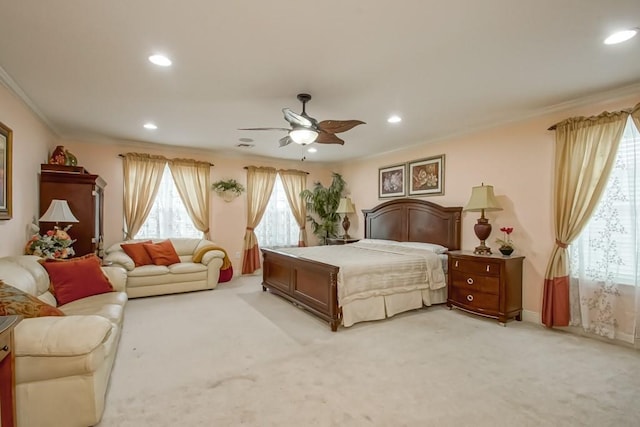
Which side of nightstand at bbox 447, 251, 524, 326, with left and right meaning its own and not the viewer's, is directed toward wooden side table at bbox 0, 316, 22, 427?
front

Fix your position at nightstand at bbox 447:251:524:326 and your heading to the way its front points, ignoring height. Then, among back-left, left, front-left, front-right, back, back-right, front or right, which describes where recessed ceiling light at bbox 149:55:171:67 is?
front

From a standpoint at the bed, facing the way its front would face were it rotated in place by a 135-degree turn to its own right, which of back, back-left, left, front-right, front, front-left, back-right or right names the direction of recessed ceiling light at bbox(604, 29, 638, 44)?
back-right

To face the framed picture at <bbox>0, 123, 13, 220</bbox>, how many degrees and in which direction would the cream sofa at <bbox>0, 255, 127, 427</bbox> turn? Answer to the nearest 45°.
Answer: approximately 90° to its left

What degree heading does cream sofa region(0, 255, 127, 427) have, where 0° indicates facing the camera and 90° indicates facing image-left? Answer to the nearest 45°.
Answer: approximately 270°

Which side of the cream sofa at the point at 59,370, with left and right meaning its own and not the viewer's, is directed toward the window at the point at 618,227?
front

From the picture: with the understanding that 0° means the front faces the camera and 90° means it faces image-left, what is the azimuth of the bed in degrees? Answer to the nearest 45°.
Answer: approximately 45°

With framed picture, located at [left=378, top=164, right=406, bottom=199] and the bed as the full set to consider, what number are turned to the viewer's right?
0

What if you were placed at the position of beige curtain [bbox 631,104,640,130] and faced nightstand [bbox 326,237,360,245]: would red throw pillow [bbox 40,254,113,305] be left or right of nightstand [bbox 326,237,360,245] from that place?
left

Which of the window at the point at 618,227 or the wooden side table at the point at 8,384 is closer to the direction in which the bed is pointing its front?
the wooden side table

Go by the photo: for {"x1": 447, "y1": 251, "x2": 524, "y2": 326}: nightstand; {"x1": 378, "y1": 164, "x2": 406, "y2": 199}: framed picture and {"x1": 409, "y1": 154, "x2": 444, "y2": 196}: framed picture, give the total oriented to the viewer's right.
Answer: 0

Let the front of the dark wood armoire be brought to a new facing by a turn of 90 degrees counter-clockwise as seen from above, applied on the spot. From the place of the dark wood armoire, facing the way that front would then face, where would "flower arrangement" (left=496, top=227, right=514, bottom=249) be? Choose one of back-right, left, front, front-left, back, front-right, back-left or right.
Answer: back-right

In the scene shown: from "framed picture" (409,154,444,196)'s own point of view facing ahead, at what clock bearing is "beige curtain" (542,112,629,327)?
The beige curtain is roughly at 9 o'clock from the framed picture.

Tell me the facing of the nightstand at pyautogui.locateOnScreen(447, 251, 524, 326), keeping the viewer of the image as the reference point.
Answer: facing the viewer and to the left of the viewer

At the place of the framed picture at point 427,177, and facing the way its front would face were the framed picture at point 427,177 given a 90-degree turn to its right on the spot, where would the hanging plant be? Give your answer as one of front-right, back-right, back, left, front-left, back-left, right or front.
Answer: front-left

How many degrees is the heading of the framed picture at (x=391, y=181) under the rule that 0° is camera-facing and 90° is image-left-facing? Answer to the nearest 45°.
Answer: approximately 45°
